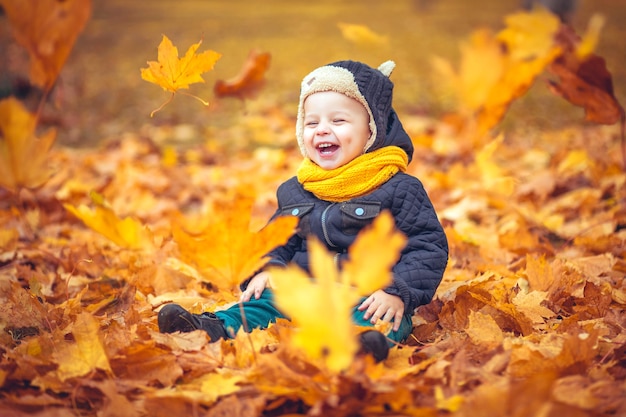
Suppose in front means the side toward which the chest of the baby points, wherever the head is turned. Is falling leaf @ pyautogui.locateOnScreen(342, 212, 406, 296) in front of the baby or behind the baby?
in front

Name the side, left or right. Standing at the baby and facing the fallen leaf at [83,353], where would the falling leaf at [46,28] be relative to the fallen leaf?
right

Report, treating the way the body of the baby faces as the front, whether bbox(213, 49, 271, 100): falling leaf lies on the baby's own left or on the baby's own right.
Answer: on the baby's own right

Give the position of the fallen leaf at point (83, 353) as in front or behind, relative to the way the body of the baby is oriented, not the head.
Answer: in front

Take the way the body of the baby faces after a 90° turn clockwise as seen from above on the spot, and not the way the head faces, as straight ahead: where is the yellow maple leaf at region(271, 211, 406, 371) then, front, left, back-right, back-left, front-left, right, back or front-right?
back-left

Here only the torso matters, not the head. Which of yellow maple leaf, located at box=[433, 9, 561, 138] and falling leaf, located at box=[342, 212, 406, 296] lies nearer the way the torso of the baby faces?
the falling leaf

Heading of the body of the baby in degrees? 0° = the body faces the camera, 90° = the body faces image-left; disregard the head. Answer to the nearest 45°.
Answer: approximately 45°

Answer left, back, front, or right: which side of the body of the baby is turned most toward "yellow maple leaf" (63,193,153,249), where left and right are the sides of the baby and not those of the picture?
right

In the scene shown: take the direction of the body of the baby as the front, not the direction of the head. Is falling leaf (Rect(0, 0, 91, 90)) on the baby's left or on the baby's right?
on the baby's right
